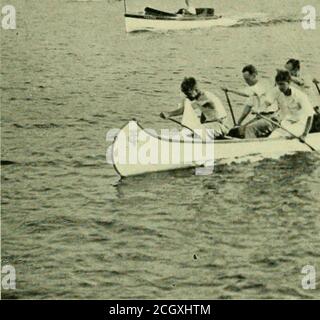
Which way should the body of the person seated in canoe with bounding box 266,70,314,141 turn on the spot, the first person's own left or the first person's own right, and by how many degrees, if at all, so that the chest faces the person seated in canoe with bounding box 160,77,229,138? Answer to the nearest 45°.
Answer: approximately 45° to the first person's own right

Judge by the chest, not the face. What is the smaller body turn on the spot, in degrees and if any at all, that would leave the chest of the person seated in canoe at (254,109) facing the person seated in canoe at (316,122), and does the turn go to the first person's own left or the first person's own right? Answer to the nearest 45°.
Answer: approximately 135° to the first person's own left

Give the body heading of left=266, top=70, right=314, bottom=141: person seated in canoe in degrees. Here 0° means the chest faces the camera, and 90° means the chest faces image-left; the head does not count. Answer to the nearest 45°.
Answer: approximately 45°

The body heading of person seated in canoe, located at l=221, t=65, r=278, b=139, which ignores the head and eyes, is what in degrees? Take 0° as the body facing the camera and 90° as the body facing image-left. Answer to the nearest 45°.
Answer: approximately 45°

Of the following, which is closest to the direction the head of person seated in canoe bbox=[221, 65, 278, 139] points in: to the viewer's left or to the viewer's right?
to the viewer's left
